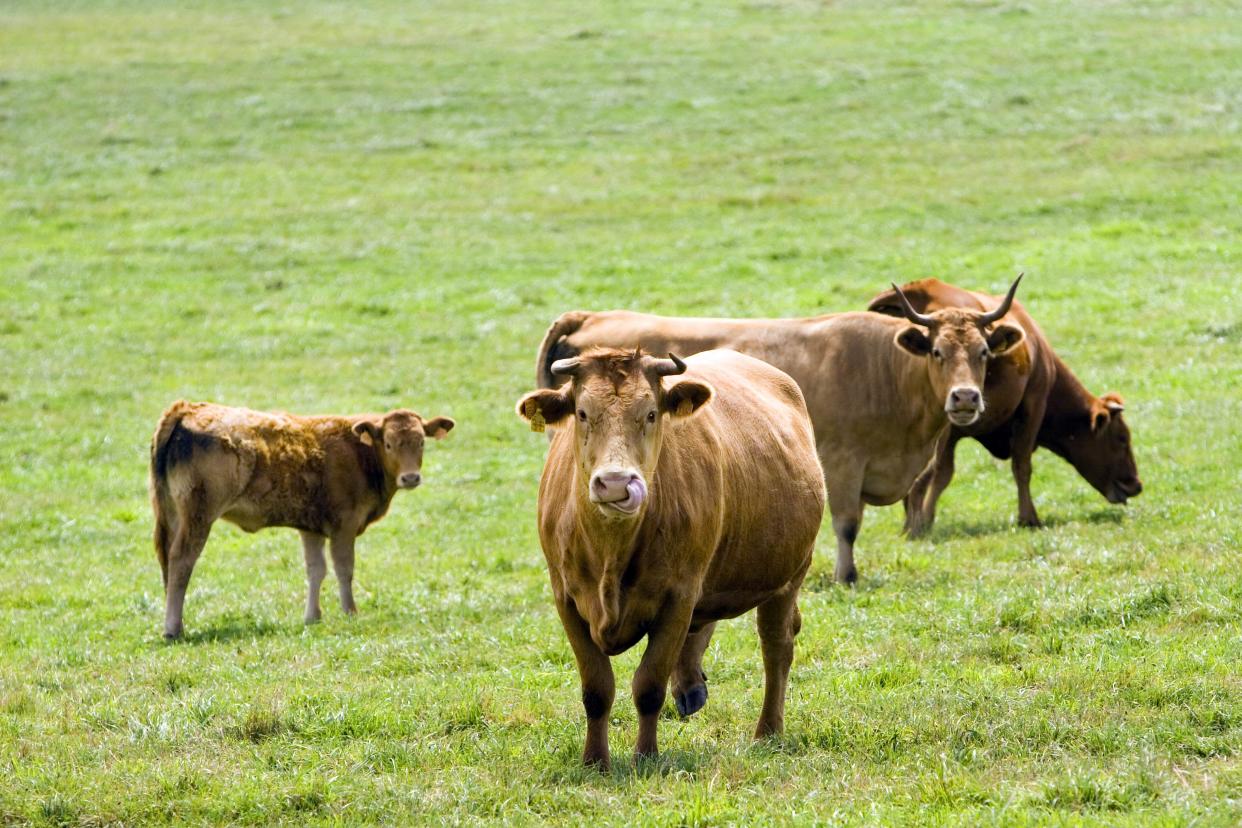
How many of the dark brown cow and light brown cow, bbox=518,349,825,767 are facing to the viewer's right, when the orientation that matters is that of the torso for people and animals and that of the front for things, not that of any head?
1

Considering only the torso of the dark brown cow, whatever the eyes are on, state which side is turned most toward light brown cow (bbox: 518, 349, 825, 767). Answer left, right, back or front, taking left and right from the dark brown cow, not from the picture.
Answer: right

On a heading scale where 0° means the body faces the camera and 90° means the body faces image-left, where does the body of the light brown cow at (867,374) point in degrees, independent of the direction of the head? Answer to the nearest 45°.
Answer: approximately 270°

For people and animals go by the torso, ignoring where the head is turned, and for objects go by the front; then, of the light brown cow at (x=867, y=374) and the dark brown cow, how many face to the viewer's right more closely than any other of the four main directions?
2

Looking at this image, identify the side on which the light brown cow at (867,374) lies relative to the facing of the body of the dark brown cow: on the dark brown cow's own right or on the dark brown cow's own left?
on the dark brown cow's own right

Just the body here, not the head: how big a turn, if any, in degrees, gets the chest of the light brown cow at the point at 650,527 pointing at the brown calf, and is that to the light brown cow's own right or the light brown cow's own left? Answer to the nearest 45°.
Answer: approximately 90° to the light brown cow's own right

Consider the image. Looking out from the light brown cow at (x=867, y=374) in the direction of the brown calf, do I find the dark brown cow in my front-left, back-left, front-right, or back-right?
back-right

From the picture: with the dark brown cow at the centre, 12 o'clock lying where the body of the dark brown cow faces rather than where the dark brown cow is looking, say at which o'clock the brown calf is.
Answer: The brown calf is roughly at 5 o'clock from the dark brown cow.

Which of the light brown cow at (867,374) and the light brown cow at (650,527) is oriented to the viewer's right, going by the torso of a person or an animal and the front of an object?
the light brown cow at (867,374)

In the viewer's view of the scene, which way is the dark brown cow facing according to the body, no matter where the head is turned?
to the viewer's right

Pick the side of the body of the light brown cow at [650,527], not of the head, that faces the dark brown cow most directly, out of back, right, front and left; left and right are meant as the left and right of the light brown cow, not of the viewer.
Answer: back

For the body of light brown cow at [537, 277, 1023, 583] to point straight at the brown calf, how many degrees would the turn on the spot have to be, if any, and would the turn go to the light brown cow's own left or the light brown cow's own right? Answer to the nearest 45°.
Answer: approximately 180°
